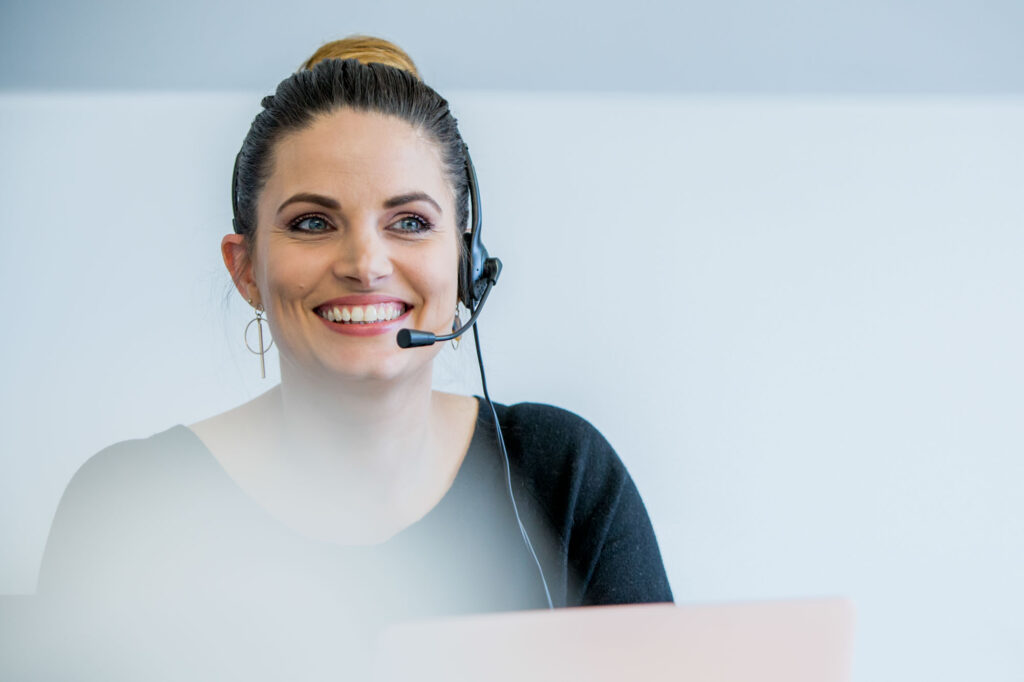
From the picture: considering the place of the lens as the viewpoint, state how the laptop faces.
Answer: facing away from the viewer

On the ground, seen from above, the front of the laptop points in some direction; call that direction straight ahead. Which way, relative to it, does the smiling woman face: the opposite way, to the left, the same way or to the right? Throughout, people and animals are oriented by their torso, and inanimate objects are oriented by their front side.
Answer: the opposite way

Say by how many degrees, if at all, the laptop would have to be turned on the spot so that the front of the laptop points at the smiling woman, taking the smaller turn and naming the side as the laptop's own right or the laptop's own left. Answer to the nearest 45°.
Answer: approximately 45° to the laptop's own left

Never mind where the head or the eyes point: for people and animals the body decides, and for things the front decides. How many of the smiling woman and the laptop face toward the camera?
1

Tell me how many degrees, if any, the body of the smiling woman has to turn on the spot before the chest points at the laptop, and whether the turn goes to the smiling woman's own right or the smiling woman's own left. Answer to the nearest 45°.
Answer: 0° — they already face it
